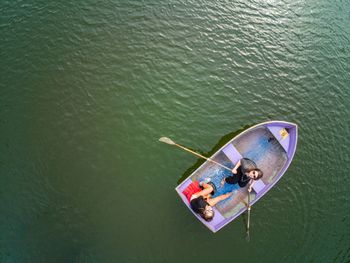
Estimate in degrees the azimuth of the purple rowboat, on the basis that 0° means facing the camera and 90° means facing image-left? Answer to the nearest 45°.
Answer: approximately 225°

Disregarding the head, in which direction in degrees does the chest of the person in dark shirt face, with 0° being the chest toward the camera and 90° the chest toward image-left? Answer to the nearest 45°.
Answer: approximately 45°
